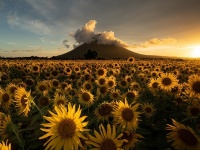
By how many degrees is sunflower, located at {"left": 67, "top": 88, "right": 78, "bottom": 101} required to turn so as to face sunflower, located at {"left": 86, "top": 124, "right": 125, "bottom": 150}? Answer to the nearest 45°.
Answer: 0° — it already faces it

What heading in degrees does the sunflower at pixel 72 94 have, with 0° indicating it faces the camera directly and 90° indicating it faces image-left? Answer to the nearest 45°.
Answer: approximately 0°

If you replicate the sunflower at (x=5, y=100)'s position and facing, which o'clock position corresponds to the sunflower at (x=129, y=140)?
the sunflower at (x=129, y=140) is roughly at 11 o'clock from the sunflower at (x=5, y=100).

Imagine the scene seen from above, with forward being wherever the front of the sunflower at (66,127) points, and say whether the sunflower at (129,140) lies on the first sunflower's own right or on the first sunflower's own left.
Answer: on the first sunflower's own left

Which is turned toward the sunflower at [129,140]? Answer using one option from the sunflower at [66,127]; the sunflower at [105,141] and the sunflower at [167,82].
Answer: the sunflower at [167,82]

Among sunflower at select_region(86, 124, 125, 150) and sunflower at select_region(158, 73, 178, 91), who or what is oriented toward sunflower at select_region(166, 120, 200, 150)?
sunflower at select_region(158, 73, 178, 91)
